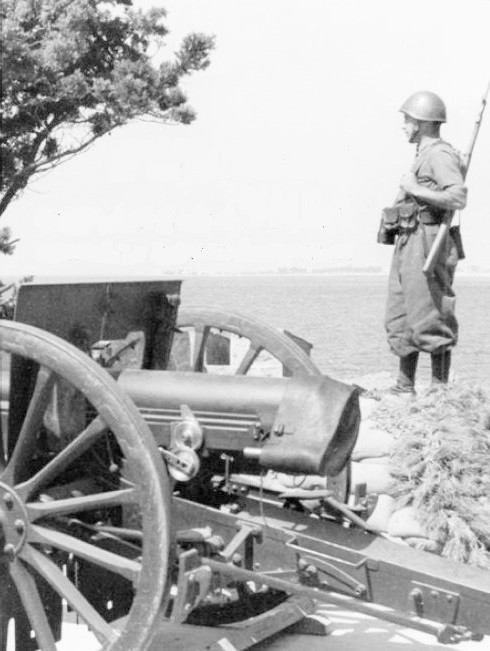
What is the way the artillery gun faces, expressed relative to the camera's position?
facing away from the viewer and to the left of the viewer

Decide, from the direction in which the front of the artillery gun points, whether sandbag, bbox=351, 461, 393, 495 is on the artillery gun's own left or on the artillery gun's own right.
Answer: on the artillery gun's own right

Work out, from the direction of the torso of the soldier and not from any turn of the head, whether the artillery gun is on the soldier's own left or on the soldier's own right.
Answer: on the soldier's own left

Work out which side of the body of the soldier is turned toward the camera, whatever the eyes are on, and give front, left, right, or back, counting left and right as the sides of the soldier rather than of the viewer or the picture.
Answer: left

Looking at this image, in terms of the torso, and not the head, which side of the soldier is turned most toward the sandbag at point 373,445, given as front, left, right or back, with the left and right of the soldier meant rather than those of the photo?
left

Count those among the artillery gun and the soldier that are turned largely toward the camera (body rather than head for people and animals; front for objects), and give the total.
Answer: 0

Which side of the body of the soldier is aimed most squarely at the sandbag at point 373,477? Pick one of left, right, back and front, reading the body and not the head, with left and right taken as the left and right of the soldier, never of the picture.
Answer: left

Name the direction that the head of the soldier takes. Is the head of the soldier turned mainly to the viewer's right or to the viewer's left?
to the viewer's left
